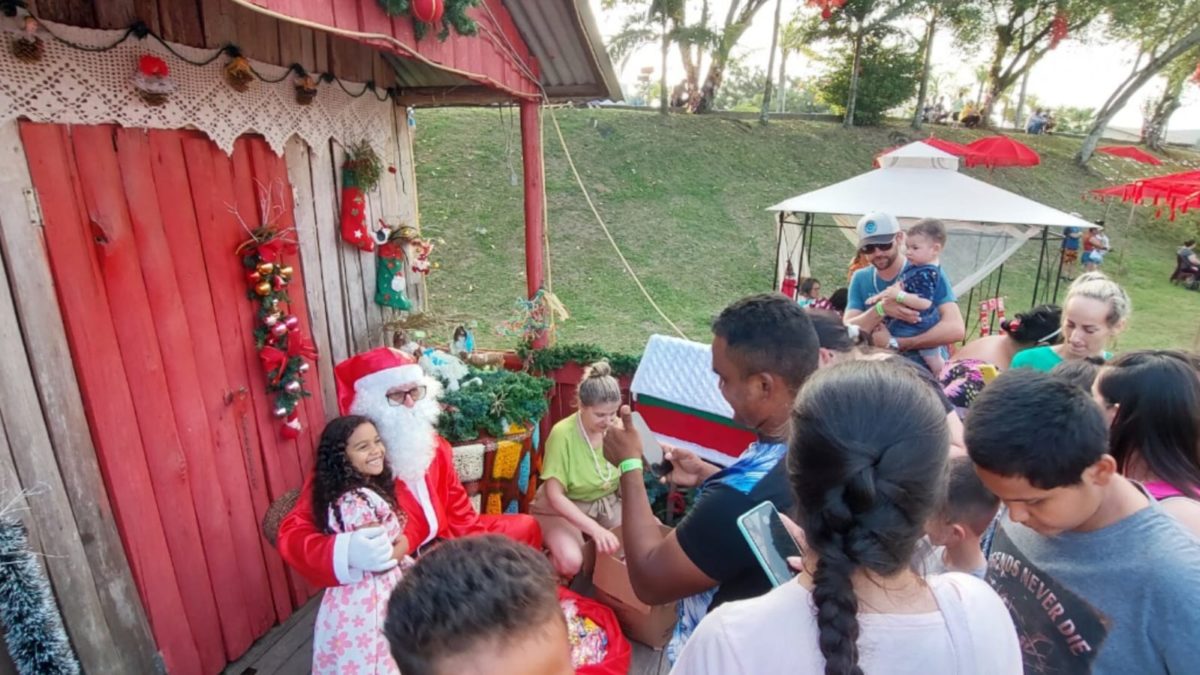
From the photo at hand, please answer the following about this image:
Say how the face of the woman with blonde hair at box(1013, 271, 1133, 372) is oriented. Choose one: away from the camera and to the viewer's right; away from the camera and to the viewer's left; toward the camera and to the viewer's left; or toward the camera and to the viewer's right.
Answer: toward the camera and to the viewer's left

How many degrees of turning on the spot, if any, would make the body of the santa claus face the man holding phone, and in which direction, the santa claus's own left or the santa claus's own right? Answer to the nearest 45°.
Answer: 0° — they already face them

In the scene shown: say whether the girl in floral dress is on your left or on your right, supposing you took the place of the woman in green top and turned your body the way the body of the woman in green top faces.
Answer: on your right

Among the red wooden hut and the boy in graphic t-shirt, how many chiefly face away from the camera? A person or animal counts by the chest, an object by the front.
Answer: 0

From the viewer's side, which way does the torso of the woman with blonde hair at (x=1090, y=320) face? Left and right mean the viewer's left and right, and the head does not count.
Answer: facing the viewer and to the left of the viewer

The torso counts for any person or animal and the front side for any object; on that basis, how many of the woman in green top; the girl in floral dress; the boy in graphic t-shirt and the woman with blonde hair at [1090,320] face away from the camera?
0

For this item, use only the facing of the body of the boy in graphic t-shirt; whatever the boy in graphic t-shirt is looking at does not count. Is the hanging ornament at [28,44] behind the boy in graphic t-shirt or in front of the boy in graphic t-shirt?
in front

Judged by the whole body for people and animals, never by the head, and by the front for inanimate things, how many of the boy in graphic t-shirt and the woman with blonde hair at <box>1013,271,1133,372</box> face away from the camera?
0

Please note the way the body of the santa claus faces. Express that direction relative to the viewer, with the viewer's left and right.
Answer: facing the viewer and to the right of the viewer

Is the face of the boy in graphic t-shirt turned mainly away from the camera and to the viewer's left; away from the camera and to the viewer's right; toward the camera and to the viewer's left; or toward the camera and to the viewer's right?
toward the camera and to the viewer's left

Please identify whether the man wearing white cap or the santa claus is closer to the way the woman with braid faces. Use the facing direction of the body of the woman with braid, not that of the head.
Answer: the man wearing white cap

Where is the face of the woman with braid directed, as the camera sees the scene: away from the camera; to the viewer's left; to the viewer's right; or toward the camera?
away from the camera

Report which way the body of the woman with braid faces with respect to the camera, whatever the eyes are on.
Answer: away from the camera

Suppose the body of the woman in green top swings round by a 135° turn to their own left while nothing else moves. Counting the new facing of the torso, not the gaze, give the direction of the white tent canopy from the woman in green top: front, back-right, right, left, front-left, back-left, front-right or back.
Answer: front-right

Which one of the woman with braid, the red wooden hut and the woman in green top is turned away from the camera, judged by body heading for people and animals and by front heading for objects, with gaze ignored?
the woman with braid

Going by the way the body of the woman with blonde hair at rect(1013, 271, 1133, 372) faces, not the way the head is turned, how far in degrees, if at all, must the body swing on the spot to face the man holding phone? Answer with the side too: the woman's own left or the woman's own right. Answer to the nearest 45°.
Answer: approximately 45° to the woman's own left

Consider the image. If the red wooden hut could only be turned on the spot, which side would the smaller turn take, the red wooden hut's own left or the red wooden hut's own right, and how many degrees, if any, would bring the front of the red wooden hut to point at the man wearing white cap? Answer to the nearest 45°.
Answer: approximately 45° to the red wooden hut's own left

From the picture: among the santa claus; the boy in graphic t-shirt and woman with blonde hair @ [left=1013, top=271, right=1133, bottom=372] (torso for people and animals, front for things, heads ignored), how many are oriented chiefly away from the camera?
0
